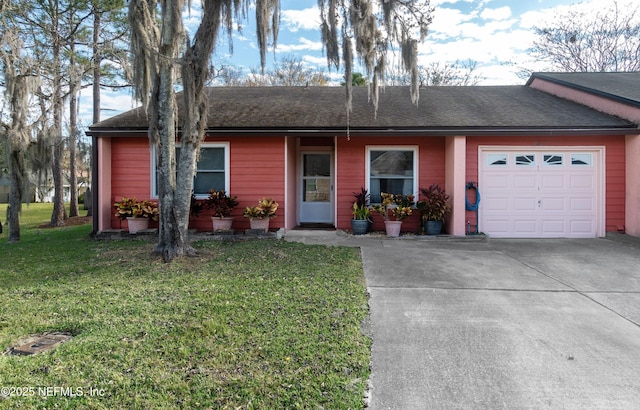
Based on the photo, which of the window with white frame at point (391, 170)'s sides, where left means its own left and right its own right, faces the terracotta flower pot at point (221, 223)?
right

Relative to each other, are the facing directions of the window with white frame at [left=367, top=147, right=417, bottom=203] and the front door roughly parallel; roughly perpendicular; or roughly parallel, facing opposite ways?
roughly parallel

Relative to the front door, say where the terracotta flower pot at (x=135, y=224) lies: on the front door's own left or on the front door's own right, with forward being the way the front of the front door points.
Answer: on the front door's own right

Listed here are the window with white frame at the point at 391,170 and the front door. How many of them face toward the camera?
2

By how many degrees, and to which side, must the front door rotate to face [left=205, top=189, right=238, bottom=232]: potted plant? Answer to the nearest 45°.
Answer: approximately 45° to its right

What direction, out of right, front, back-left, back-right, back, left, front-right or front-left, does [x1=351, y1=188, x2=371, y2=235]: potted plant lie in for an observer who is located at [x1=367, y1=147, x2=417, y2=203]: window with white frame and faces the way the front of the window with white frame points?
front-right

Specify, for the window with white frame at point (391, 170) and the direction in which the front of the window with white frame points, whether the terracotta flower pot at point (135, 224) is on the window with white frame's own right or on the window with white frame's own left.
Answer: on the window with white frame's own right

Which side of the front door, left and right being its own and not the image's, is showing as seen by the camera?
front
